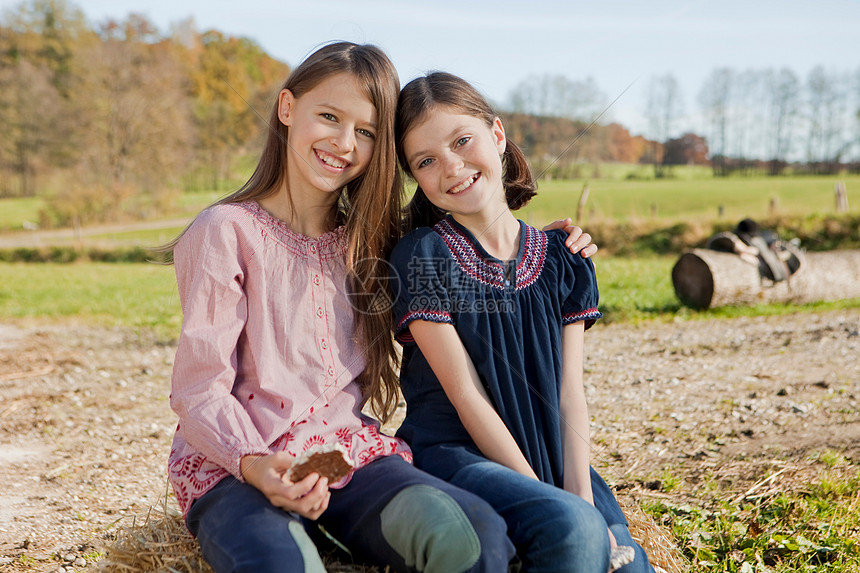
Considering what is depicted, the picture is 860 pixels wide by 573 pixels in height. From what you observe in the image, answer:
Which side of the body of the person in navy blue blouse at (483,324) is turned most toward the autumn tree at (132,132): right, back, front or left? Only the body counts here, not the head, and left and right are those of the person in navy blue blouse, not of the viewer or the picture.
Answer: back

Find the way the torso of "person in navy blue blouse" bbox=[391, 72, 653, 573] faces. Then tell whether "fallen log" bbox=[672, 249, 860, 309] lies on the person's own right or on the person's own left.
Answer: on the person's own left

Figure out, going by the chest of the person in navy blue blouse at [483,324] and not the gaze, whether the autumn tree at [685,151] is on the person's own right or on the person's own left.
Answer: on the person's own left

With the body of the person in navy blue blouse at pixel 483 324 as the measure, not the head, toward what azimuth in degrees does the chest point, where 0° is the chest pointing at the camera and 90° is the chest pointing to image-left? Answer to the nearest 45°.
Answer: approximately 315°
